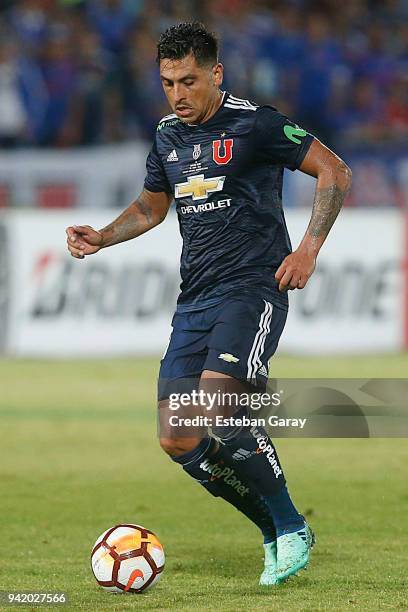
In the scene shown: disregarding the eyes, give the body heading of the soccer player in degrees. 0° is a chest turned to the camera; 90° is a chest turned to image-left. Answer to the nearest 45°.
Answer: approximately 45°

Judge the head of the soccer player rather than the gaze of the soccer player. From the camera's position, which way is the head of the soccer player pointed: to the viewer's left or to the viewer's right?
to the viewer's left
